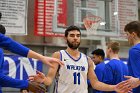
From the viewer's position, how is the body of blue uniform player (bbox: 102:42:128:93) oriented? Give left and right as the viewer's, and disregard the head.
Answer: facing away from the viewer and to the left of the viewer

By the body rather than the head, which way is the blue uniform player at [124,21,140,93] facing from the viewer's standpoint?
to the viewer's left

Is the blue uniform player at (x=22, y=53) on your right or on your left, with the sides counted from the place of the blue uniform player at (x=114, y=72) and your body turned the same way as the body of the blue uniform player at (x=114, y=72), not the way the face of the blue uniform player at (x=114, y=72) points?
on your left

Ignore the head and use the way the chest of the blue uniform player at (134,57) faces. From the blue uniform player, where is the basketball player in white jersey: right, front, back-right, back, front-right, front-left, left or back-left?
front-right

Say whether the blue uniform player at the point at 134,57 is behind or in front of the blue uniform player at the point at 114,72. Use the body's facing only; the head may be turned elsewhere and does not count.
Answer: behind

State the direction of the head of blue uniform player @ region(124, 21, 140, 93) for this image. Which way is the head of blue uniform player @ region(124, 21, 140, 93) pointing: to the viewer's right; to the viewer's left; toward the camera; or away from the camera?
to the viewer's left
